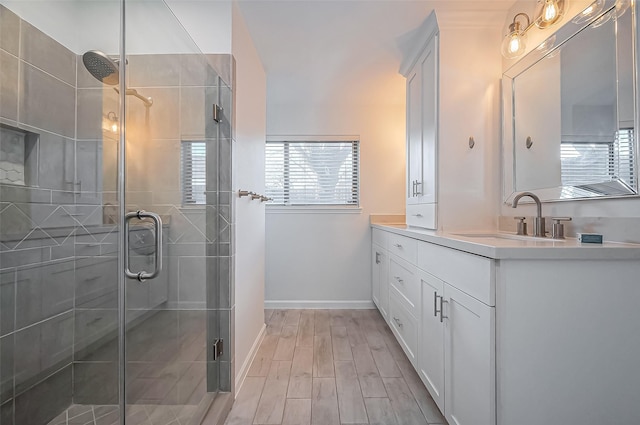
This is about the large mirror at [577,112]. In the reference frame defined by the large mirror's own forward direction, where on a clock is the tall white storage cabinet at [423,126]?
The tall white storage cabinet is roughly at 2 o'clock from the large mirror.

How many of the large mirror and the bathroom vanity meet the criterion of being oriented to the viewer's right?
0

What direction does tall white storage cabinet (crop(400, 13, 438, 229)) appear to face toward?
to the viewer's left

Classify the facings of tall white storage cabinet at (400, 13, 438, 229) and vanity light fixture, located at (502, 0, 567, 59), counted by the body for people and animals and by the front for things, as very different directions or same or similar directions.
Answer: same or similar directions

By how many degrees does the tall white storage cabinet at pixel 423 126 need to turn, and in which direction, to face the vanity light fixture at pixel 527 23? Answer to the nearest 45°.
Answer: approximately 135° to its left

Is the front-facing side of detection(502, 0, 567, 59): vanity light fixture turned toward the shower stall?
yes

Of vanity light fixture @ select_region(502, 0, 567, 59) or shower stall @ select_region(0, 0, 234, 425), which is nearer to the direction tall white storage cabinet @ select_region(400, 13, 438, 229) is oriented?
the shower stall

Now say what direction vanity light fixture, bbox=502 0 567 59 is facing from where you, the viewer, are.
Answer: facing the viewer and to the left of the viewer

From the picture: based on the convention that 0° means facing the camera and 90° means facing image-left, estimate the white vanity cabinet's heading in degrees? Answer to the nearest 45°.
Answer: approximately 45°
